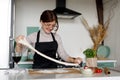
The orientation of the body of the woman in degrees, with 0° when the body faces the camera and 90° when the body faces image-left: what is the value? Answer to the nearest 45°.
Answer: approximately 0°

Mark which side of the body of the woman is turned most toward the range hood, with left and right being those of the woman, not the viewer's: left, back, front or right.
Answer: back
